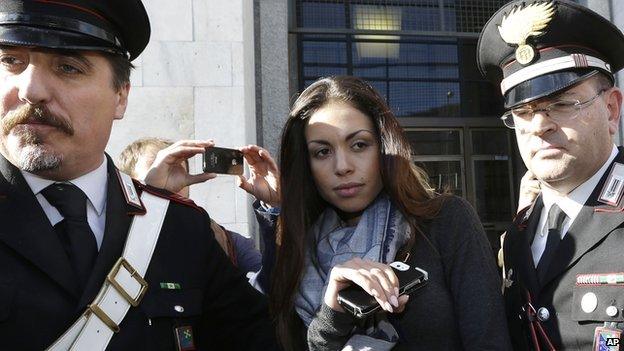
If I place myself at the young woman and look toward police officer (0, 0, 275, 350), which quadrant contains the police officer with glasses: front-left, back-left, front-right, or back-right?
back-left

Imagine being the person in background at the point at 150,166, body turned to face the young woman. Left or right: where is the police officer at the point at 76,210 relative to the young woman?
right

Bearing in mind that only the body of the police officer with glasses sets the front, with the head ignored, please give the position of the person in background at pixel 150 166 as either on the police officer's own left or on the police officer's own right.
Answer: on the police officer's own right

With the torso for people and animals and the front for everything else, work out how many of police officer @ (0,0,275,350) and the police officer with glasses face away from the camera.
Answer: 0

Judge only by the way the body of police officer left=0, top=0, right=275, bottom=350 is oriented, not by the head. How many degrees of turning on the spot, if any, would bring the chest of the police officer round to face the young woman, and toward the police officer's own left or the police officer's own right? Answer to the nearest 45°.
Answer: approximately 135° to the police officer's own left

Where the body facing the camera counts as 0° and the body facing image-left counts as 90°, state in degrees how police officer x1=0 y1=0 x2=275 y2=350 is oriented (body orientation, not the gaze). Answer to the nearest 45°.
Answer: approximately 45°

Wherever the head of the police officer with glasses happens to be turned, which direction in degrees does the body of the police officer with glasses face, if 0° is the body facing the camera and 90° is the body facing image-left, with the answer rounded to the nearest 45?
approximately 45°

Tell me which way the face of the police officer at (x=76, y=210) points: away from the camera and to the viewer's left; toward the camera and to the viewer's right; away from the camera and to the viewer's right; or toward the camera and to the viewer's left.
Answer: toward the camera and to the viewer's left

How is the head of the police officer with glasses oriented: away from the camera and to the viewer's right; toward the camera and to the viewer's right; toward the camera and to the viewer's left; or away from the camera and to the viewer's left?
toward the camera and to the viewer's left
